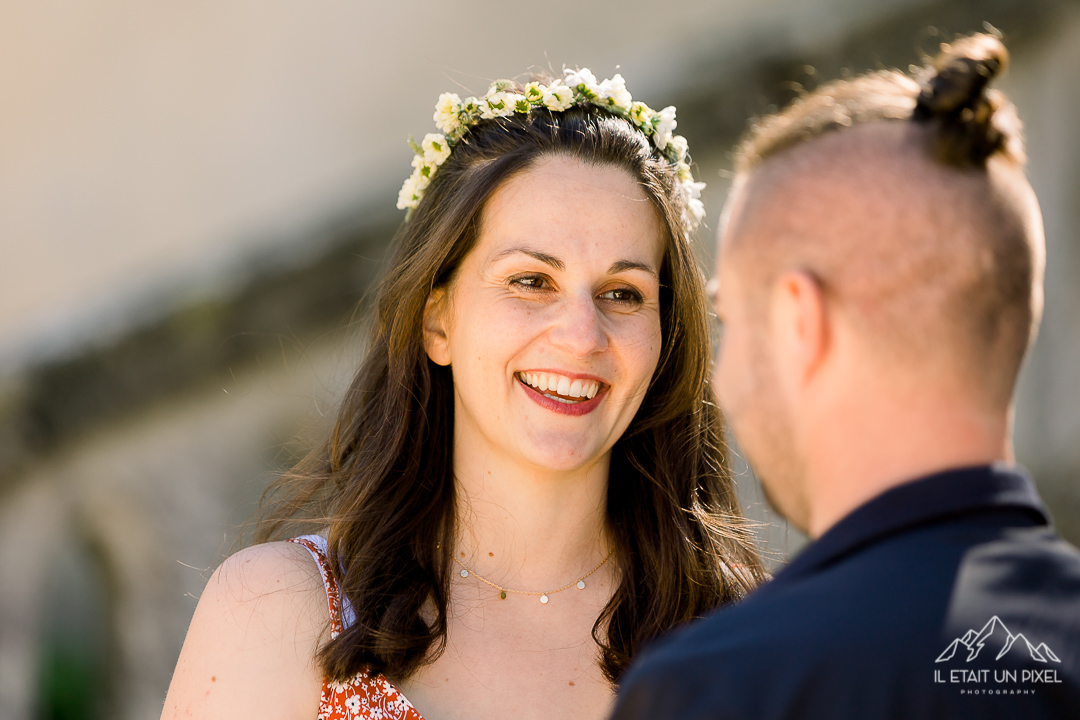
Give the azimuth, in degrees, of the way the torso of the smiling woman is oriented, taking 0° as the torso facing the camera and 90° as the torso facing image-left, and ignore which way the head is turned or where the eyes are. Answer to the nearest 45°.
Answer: approximately 315°
